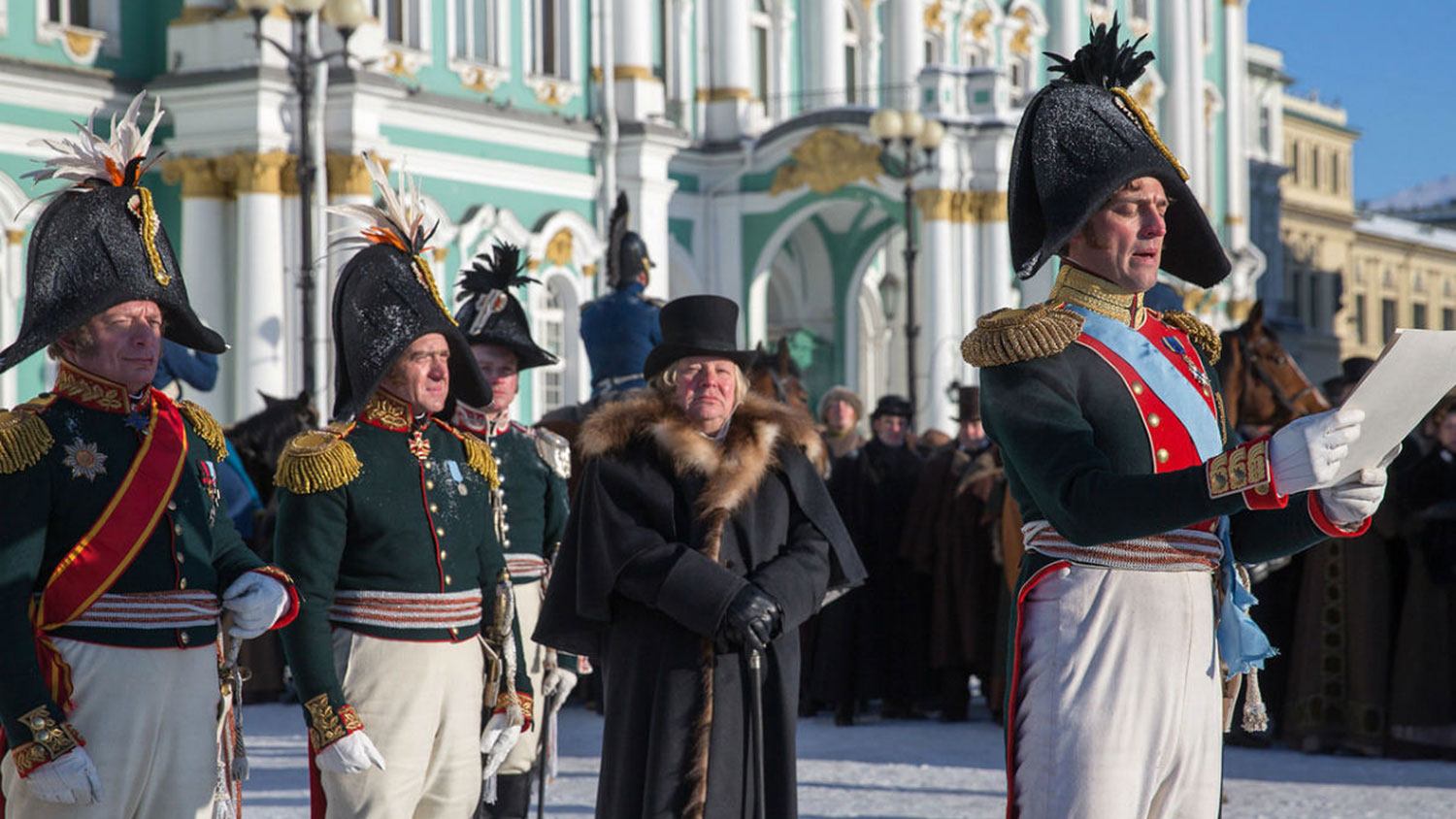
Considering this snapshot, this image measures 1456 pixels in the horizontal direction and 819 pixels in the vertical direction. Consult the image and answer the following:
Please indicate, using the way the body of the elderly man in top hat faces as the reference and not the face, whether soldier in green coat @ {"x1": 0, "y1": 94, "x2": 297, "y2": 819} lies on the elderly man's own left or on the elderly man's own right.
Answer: on the elderly man's own right

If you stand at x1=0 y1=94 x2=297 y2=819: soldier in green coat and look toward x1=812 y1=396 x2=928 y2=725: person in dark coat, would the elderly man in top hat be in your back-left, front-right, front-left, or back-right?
front-right

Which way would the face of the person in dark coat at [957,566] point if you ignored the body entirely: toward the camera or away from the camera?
toward the camera

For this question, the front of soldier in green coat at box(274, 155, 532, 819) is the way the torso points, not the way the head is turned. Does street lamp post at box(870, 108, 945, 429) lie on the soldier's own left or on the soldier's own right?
on the soldier's own left

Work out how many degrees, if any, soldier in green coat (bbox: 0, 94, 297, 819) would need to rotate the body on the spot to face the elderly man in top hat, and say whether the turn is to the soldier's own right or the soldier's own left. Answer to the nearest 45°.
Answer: approximately 45° to the soldier's own left

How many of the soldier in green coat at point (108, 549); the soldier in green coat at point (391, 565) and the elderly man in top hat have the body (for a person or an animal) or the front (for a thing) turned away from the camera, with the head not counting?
0

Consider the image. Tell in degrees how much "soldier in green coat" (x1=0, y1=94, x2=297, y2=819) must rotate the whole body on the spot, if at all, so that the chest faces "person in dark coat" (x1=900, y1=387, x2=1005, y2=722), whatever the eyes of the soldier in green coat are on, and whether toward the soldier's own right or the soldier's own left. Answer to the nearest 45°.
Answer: approximately 90° to the soldier's own left

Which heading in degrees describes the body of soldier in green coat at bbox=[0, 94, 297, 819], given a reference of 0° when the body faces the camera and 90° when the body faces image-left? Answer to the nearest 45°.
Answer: approximately 315°

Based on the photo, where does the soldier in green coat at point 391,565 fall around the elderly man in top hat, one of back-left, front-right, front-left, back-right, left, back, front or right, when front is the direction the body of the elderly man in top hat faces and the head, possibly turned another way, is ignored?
right

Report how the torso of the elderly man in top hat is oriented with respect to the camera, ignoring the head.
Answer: toward the camera

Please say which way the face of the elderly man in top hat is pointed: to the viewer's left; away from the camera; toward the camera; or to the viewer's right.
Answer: toward the camera

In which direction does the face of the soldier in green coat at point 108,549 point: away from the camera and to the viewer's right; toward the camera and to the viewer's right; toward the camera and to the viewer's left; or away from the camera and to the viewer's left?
toward the camera and to the viewer's right

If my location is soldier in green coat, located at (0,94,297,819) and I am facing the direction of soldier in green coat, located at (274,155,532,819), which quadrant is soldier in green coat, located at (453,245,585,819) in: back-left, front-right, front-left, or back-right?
front-left

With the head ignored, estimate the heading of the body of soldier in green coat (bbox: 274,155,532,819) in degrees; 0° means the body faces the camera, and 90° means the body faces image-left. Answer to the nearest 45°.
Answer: approximately 315°

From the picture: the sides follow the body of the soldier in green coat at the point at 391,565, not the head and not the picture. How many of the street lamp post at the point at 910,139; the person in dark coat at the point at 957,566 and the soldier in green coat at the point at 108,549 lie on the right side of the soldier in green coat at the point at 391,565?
1

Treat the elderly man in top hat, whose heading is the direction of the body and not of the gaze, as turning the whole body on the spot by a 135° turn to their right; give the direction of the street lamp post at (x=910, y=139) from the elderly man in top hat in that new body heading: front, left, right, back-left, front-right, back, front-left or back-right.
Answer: front-right

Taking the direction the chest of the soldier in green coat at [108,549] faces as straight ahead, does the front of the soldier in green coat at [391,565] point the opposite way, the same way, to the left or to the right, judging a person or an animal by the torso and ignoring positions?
the same way

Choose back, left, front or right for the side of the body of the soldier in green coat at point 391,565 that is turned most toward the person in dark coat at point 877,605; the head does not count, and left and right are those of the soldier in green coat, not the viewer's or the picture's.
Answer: left

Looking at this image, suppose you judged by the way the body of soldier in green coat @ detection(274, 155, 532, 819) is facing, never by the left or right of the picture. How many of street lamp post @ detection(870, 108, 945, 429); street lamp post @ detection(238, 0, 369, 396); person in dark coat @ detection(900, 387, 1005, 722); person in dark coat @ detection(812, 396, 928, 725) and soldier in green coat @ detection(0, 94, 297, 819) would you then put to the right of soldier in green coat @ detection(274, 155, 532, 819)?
1
